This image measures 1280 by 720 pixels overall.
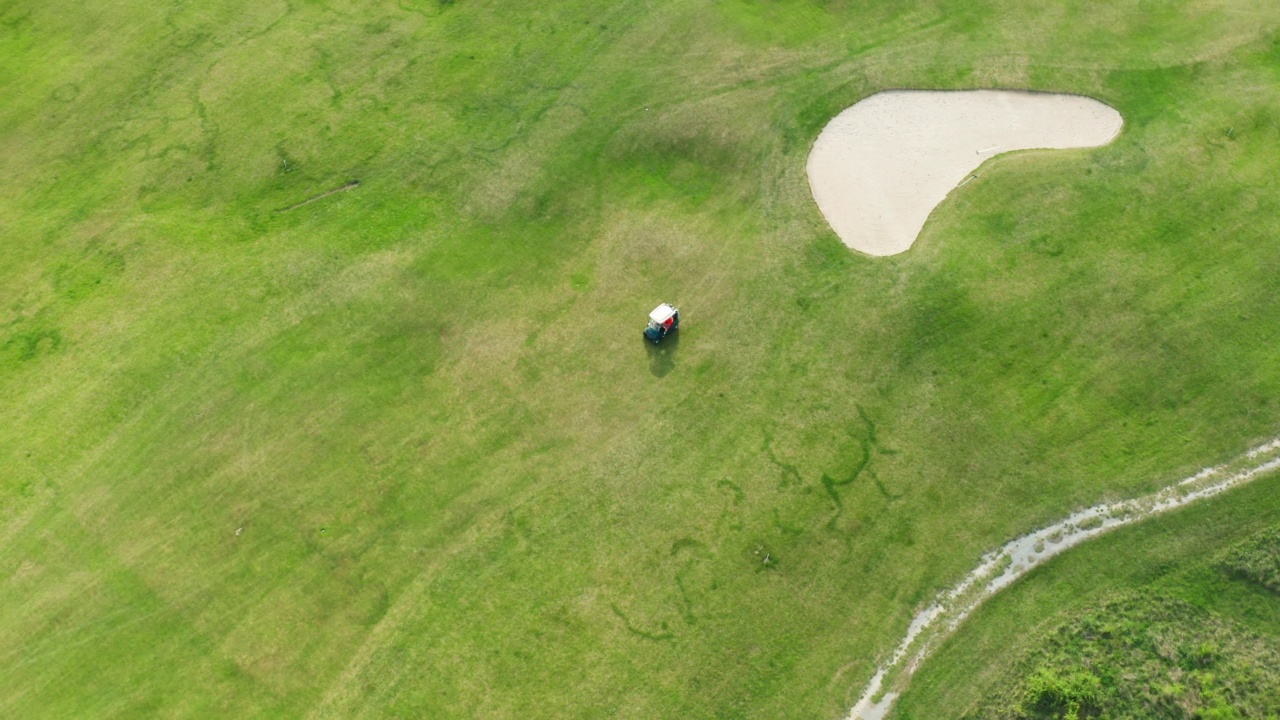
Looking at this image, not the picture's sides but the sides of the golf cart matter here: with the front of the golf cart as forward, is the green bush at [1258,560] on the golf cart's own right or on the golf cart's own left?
on the golf cart's own left

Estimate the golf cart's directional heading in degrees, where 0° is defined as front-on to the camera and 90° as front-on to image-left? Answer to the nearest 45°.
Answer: approximately 45°

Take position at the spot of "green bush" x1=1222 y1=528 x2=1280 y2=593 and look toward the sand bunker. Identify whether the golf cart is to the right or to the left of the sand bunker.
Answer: left

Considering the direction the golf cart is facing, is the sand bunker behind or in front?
behind
